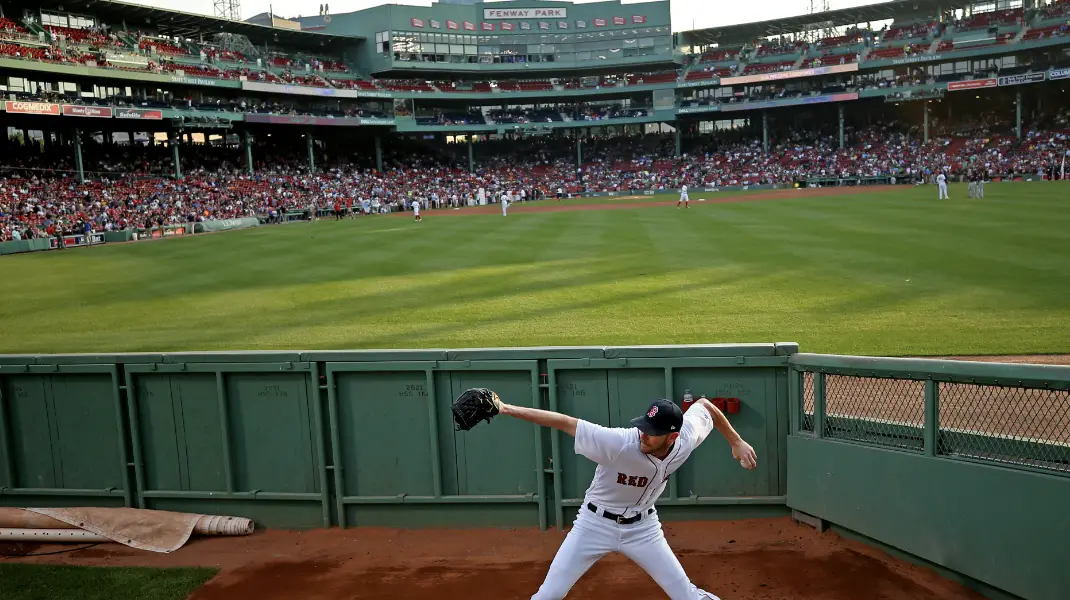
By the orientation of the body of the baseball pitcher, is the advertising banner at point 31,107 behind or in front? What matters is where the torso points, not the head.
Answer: behind

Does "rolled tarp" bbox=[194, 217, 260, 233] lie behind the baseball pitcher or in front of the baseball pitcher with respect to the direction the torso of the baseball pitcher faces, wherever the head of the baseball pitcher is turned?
behind

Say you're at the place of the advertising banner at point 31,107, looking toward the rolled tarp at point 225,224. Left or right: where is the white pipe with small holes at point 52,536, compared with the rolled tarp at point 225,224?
right

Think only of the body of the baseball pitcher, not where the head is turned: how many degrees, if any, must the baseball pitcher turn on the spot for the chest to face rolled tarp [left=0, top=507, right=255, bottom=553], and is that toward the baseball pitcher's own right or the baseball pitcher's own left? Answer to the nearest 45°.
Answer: approximately 135° to the baseball pitcher's own right

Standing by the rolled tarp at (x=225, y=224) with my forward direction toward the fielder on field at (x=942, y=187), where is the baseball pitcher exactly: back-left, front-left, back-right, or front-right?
front-right

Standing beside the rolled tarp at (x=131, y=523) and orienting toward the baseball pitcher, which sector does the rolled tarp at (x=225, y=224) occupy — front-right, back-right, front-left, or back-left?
back-left

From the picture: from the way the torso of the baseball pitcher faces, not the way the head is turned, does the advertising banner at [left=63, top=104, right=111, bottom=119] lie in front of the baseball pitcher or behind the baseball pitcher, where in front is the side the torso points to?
behind

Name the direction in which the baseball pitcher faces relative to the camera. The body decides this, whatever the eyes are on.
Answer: toward the camera

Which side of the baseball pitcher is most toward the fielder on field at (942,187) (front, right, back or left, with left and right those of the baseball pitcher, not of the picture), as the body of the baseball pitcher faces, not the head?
back

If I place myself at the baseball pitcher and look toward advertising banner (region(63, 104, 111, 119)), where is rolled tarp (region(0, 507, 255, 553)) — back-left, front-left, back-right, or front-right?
front-left
